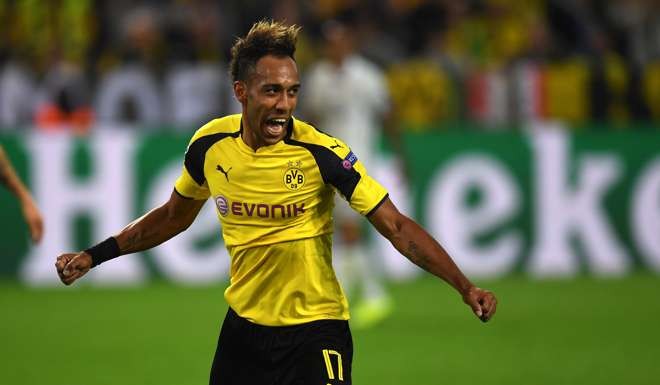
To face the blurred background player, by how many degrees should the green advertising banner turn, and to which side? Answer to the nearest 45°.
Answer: approximately 45° to its right

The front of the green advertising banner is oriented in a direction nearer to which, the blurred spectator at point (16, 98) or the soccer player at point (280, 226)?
the soccer player

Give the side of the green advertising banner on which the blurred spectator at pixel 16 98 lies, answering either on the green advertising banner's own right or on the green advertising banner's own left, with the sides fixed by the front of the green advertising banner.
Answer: on the green advertising banner's own right

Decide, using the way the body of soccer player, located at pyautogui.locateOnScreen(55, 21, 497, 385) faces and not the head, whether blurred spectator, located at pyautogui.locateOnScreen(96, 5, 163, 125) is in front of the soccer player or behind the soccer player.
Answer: behind

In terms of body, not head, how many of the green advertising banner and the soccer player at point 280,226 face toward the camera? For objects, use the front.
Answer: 2

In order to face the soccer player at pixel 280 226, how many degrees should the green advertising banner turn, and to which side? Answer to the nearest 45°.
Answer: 0° — it already faces them

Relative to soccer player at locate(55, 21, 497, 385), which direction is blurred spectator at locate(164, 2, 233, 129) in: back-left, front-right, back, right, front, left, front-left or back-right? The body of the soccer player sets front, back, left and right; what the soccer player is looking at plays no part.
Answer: back

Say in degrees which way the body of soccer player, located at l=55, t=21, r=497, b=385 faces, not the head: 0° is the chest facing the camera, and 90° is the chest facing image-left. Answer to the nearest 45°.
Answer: approximately 0°
